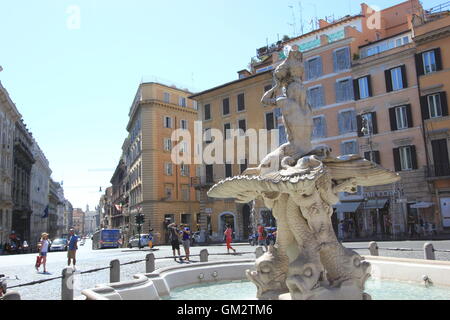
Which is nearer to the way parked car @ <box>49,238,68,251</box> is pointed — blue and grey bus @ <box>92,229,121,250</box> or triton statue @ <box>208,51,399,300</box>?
the triton statue

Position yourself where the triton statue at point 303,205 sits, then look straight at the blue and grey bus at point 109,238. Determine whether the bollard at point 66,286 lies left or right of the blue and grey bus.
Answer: left

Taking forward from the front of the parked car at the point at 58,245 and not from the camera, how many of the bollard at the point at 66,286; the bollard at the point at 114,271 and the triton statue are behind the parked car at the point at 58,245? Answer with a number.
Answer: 0

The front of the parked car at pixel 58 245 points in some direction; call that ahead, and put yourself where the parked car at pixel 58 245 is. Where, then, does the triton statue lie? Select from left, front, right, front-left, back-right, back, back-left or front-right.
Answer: front-left

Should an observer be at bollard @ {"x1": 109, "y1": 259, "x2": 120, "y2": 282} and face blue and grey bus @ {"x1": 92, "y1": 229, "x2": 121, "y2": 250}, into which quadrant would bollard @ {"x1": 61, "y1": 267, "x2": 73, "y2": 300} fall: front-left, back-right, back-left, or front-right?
back-left

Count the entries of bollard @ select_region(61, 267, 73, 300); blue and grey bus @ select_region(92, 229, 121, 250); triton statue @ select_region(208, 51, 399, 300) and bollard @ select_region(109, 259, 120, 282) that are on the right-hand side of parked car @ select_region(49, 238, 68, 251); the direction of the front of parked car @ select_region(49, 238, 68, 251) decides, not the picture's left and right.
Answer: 0

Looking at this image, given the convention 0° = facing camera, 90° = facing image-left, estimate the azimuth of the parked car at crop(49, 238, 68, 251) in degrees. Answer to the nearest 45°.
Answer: approximately 45°

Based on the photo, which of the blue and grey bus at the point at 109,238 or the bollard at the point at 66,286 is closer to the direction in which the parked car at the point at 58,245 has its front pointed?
the bollard

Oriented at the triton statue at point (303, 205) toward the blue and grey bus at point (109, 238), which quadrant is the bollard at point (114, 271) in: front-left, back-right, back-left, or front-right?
front-left

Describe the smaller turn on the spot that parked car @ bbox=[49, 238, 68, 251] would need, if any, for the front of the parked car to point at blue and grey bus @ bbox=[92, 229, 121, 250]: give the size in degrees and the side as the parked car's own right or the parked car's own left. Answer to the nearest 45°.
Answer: approximately 135° to the parked car's own left

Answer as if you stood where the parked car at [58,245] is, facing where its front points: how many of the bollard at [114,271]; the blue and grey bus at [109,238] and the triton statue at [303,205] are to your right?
0

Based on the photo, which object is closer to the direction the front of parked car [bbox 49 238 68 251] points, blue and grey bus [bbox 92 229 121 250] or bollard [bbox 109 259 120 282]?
the bollard

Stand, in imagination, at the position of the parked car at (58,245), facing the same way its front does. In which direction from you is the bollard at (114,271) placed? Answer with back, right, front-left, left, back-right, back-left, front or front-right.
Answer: front-left
